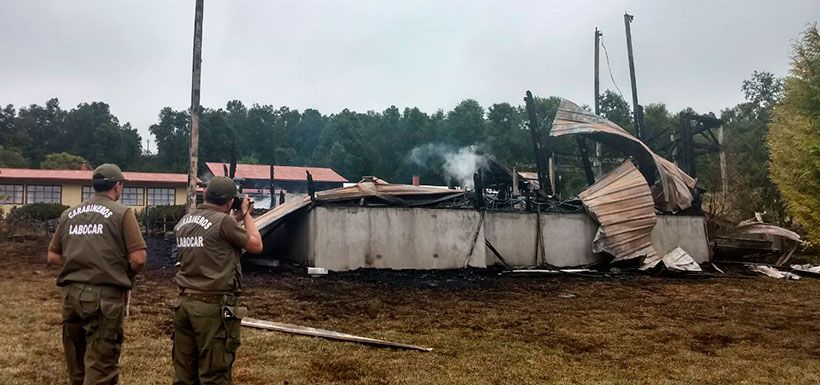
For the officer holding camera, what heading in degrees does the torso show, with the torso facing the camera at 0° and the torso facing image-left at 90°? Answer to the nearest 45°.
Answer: approximately 225°

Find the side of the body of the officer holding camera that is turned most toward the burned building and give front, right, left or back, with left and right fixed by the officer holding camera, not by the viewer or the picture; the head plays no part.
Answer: front

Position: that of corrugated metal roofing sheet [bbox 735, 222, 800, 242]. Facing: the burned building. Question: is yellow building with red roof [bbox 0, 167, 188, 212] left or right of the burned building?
right

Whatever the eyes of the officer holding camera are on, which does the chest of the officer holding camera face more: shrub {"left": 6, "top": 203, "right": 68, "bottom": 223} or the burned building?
the burned building

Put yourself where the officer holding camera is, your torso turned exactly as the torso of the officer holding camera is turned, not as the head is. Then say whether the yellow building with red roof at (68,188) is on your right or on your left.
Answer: on your left

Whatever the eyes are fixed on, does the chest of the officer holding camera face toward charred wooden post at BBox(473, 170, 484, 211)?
yes

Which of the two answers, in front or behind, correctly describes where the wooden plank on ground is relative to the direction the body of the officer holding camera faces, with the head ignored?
in front

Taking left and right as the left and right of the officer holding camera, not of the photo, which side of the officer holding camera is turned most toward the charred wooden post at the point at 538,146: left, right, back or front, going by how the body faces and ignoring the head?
front

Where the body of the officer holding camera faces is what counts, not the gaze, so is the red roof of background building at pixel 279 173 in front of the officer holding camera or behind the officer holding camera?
in front

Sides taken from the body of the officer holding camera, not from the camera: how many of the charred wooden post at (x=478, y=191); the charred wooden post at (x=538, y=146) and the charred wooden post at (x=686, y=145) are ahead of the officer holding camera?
3

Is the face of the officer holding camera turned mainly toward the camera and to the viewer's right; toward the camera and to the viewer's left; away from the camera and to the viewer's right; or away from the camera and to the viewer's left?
away from the camera and to the viewer's right

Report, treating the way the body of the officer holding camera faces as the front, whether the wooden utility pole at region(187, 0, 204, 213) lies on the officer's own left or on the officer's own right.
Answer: on the officer's own left
